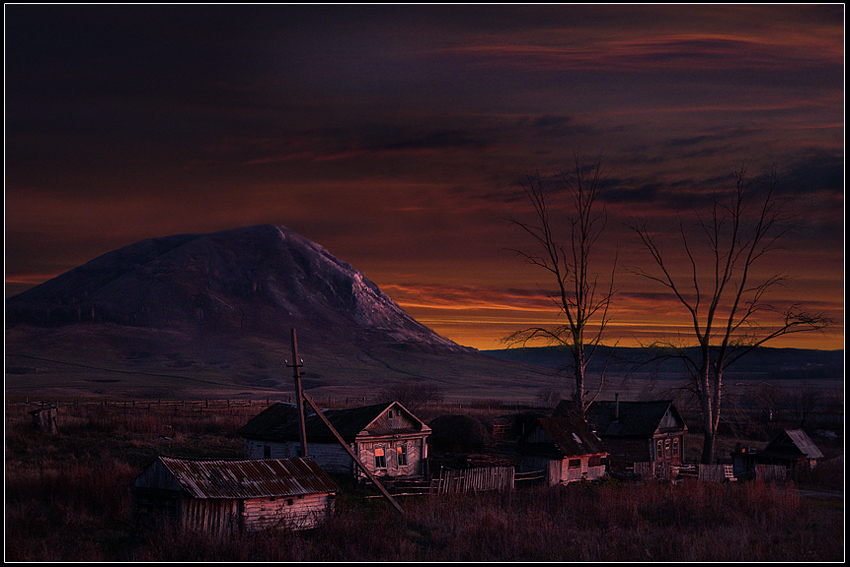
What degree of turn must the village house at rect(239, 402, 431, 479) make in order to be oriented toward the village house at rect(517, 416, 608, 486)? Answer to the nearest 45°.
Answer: approximately 45° to its left

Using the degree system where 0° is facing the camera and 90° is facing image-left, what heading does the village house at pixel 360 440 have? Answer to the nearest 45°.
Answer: approximately 315°

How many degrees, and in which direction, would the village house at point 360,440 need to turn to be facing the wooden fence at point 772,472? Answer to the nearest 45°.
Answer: approximately 45° to its left

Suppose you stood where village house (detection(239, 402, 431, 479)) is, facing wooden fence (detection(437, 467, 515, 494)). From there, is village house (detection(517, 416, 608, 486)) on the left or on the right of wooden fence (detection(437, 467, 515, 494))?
left
